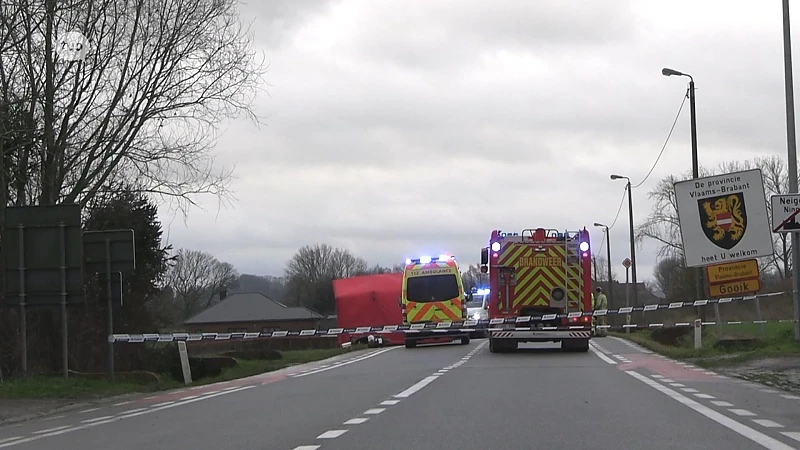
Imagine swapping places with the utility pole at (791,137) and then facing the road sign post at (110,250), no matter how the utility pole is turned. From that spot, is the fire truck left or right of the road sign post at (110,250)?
right

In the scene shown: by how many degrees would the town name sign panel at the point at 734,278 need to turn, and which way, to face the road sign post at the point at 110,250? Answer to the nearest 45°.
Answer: approximately 45° to its right

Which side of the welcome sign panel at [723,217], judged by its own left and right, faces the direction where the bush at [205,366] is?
right

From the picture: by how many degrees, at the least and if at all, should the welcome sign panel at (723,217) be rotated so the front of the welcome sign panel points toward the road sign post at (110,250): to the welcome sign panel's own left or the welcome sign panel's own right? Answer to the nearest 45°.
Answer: approximately 45° to the welcome sign panel's own right

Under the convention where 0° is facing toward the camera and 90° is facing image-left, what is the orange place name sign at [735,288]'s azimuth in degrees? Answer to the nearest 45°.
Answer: approximately 0°

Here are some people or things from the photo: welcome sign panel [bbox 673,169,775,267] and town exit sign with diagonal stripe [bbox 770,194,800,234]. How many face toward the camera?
2

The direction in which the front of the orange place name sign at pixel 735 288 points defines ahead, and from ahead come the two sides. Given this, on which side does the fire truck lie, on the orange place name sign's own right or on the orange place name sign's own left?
on the orange place name sign's own right
